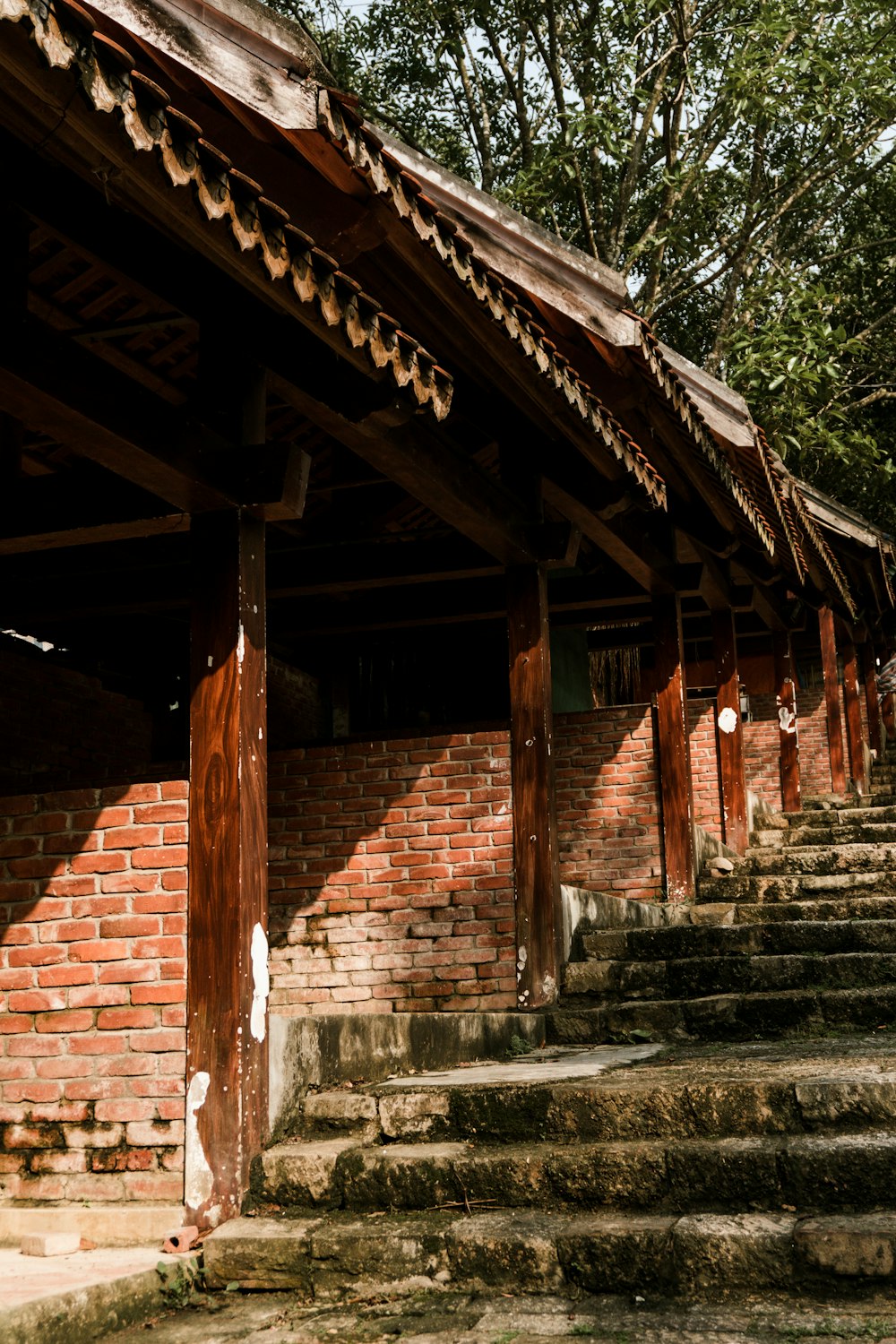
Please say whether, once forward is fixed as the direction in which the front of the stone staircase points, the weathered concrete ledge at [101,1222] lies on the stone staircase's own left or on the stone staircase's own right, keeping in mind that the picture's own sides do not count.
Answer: on the stone staircase's own right

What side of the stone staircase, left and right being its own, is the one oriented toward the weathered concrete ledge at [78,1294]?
right

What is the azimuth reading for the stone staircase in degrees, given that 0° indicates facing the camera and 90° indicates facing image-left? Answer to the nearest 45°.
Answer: approximately 0°

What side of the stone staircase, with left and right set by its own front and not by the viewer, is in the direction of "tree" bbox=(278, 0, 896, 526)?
back
